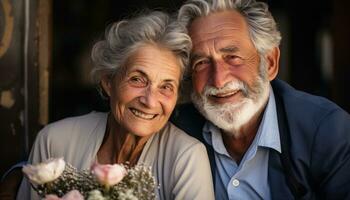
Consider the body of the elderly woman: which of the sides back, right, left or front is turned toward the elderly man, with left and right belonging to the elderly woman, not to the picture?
left

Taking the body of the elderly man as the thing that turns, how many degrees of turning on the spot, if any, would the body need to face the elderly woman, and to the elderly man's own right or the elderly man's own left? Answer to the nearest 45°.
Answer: approximately 45° to the elderly man's own right

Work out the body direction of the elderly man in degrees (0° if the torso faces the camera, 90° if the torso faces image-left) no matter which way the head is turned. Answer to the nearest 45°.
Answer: approximately 45°

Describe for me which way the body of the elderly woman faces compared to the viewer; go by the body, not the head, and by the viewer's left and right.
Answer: facing the viewer

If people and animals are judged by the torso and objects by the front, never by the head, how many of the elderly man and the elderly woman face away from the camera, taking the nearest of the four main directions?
0

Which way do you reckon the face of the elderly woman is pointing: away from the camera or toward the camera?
toward the camera
